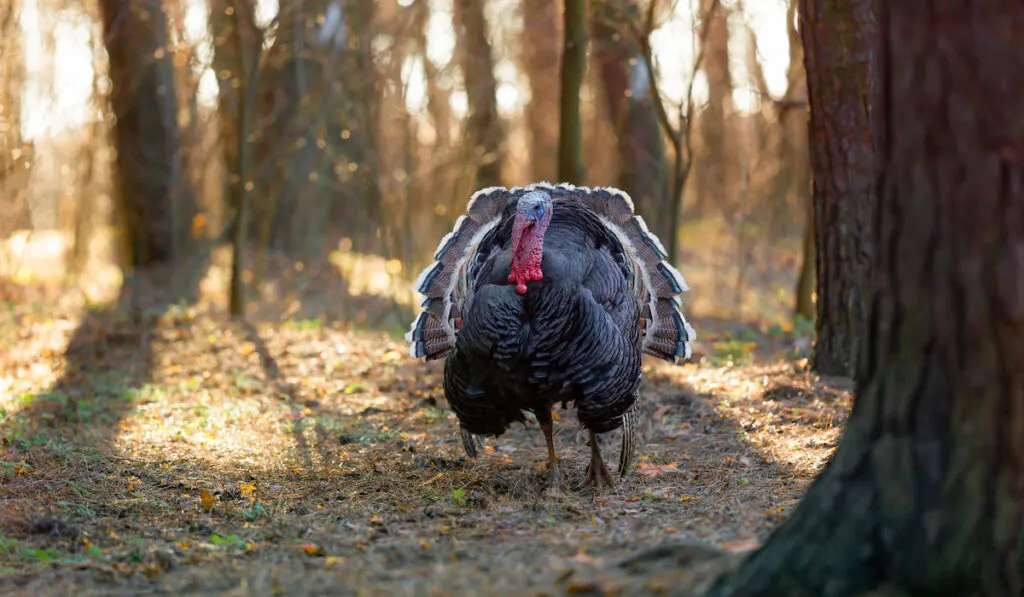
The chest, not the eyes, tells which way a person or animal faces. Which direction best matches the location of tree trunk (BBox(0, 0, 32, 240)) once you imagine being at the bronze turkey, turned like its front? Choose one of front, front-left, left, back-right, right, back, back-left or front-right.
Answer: back-right

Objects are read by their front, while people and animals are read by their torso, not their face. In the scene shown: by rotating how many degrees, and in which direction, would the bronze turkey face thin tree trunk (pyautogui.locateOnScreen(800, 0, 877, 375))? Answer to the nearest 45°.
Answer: approximately 135° to its left

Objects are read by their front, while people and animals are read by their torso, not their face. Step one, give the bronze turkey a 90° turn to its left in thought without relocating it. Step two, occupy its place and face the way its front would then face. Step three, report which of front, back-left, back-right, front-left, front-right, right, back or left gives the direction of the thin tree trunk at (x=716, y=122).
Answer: left

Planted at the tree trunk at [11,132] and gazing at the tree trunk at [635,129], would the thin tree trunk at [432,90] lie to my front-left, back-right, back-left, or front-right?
front-left

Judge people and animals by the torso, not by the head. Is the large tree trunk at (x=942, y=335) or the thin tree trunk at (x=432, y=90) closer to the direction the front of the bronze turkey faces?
the large tree trunk

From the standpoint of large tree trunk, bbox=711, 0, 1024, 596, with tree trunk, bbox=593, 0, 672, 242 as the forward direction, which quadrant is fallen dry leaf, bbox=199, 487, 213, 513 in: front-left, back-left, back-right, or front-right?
front-left

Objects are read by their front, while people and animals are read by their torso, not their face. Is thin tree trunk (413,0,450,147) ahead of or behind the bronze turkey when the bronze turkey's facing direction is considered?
behind

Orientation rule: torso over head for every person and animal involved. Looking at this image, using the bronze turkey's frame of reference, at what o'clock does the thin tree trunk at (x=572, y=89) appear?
The thin tree trunk is roughly at 6 o'clock from the bronze turkey.

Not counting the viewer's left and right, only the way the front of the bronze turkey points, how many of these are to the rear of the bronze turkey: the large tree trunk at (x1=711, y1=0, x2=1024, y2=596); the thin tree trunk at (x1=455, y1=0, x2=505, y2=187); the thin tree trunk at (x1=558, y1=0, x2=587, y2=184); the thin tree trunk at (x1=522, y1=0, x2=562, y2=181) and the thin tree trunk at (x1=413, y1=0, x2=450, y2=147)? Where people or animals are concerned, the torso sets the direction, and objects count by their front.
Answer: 4

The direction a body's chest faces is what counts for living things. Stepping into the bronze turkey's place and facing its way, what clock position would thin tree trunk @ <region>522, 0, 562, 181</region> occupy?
The thin tree trunk is roughly at 6 o'clock from the bronze turkey.

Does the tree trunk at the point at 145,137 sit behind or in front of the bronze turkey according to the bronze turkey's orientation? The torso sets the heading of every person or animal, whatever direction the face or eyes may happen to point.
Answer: behind

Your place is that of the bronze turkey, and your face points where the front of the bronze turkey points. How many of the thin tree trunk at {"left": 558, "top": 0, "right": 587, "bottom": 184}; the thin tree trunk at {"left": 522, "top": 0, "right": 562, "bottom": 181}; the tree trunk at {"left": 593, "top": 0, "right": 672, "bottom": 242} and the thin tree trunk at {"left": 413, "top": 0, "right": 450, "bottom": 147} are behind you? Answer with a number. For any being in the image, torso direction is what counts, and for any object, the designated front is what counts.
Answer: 4

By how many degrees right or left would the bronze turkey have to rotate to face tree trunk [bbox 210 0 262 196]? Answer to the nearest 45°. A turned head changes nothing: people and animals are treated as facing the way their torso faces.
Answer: approximately 135° to its right

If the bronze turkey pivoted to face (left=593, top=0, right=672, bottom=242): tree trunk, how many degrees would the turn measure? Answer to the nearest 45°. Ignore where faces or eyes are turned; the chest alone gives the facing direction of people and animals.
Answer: approximately 180°

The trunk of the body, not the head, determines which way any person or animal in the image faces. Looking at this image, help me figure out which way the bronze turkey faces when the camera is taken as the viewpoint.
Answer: facing the viewer
